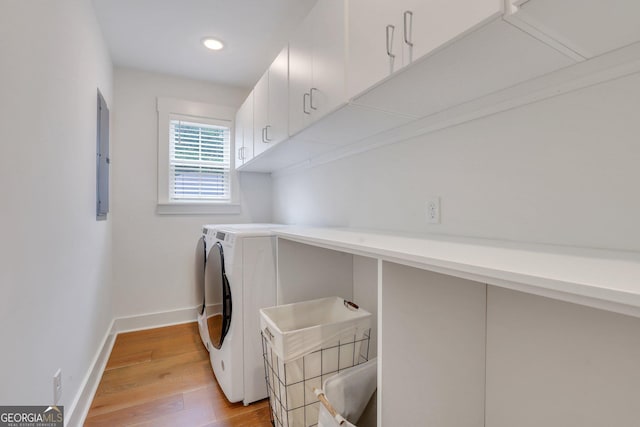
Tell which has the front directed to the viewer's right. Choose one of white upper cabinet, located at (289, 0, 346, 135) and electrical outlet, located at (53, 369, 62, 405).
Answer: the electrical outlet

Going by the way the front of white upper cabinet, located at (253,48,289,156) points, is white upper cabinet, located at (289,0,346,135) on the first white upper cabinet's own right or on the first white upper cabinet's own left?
on the first white upper cabinet's own left

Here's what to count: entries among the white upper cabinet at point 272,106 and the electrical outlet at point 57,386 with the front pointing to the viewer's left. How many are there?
1

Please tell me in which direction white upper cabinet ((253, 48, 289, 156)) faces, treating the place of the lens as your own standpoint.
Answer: facing to the left of the viewer

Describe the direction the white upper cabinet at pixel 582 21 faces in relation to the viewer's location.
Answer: facing the viewer and to the left of the viewer

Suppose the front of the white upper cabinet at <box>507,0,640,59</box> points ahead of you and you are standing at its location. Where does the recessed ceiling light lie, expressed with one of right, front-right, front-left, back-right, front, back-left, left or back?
front-right

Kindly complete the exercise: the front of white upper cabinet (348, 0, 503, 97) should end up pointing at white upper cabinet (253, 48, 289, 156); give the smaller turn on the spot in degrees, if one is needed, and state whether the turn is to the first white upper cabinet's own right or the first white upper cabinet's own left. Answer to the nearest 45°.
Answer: approximately 90° to the first white upper cabinet's own right

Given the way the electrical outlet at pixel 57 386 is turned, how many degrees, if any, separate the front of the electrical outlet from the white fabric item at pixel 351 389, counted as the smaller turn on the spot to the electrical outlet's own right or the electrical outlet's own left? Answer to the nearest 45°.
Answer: approximately 45° to the electrical outlet's own right

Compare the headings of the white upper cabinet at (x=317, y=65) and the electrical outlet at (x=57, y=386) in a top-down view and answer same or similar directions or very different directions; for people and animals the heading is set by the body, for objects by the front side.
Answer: very different directions

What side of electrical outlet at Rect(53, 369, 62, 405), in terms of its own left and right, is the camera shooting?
right

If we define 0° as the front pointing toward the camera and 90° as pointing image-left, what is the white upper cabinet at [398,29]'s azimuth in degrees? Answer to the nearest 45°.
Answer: approximately 45°
